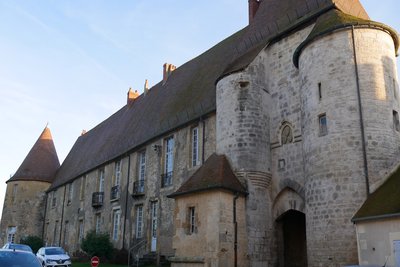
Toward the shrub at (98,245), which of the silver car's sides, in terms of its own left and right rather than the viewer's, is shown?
left

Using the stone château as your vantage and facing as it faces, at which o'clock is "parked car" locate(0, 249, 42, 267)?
The parked car is roughly at 12 o'clock from the stone château.

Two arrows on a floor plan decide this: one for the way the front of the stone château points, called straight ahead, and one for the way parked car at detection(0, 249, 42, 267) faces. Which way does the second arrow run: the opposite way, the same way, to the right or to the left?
the opposite way

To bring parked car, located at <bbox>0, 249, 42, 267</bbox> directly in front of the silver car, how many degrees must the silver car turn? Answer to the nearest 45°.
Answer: approximately 45° to its right

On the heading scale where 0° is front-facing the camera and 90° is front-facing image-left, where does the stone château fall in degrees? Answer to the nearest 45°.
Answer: approximately 45°

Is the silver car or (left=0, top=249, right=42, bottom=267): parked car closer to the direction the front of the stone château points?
the parked car

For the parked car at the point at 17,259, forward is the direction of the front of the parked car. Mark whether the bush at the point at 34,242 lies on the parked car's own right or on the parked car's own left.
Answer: on the parked car's own left

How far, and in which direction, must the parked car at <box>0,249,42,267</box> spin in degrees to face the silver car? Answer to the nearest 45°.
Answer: approximately 90° to its left

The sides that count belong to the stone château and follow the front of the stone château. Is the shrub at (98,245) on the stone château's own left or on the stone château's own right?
on the stone château's own right
